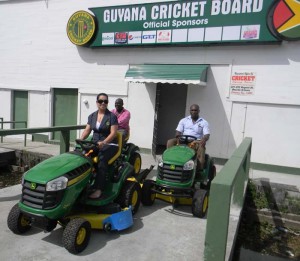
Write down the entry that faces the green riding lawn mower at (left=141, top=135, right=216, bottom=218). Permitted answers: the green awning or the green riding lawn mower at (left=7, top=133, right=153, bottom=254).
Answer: the green awning

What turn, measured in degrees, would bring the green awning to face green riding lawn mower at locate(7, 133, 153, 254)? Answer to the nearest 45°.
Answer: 0° — it already faces it

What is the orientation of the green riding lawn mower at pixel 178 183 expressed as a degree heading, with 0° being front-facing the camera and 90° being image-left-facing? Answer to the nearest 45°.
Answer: approximately 45°

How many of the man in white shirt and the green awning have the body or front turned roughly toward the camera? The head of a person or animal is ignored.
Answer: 2

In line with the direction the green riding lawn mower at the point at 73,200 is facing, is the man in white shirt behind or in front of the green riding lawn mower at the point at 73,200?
behind

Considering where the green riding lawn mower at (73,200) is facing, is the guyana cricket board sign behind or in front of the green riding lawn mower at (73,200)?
behind

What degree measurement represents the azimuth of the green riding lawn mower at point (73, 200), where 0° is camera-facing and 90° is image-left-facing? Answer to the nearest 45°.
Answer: approximately 45°

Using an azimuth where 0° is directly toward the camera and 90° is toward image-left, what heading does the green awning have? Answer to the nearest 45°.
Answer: approximately 0°
